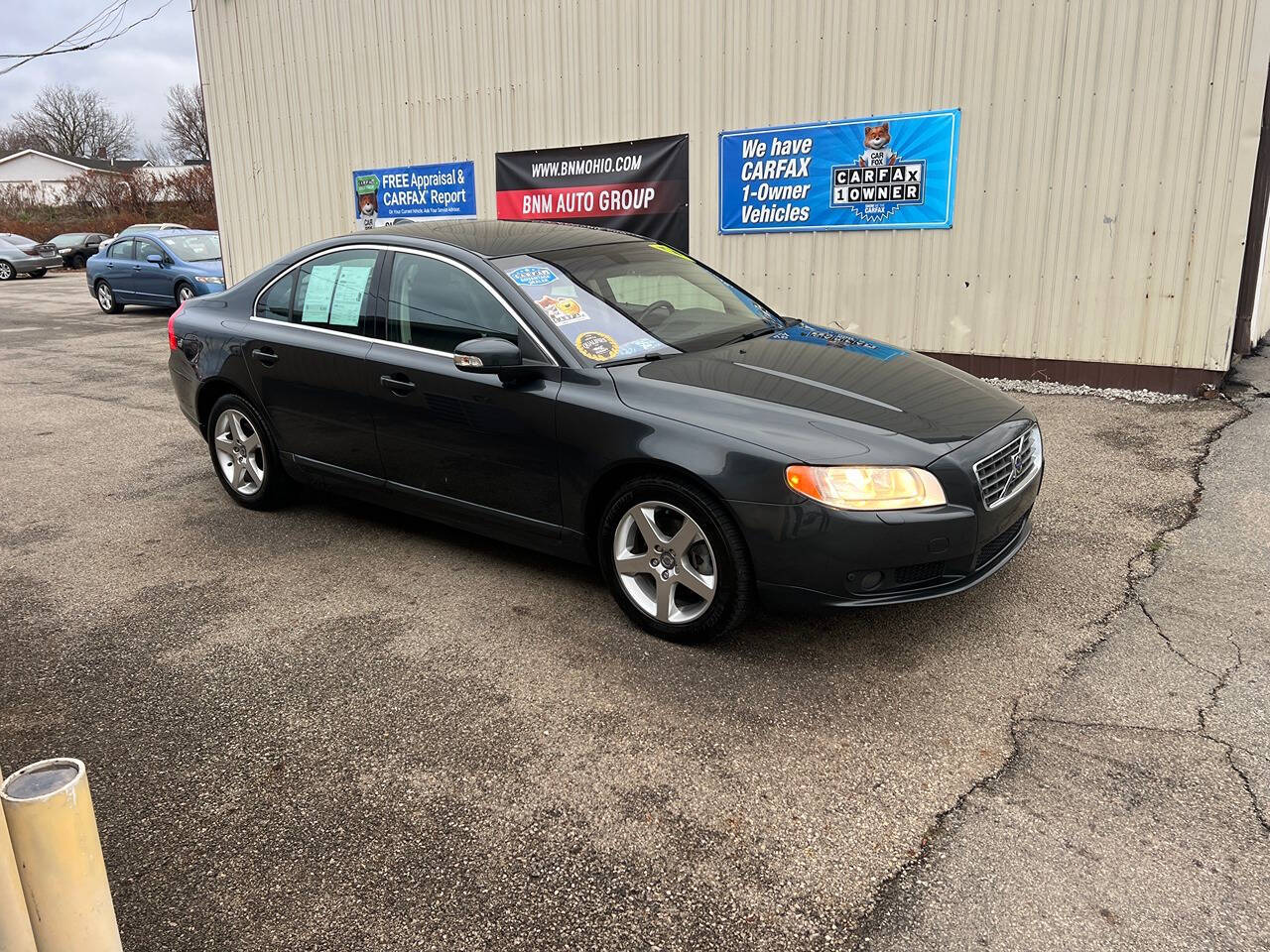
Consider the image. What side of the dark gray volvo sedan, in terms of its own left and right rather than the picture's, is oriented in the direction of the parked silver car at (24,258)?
back

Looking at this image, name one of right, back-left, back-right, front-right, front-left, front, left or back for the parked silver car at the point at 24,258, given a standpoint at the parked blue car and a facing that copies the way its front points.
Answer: back-left

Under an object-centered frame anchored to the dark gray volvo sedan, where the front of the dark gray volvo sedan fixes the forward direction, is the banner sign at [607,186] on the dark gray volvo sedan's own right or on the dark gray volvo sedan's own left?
on the dark gray volvo sedan's own left

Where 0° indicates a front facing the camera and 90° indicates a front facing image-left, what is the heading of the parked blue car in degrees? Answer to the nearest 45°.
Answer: approximately 315°

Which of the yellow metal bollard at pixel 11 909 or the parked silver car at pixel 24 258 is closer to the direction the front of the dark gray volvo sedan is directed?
the yellow metal bollard

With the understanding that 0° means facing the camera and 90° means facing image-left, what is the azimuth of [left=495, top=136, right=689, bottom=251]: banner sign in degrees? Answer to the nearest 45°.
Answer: approximately 45°

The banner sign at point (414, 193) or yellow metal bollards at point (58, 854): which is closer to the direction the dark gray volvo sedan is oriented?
the yellow metal bollards

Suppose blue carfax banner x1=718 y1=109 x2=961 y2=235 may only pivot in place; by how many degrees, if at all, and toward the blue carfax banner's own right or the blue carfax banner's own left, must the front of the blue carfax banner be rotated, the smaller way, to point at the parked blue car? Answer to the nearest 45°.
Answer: approximately 90° to the blue carfax banner's own right

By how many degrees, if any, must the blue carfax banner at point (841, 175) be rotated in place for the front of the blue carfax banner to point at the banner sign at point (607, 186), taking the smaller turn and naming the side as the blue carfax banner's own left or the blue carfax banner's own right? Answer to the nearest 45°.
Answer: approximately 90° to the blue carfax banner's own right

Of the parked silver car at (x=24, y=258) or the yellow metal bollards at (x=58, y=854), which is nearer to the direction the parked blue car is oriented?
the yellow metal bollards
